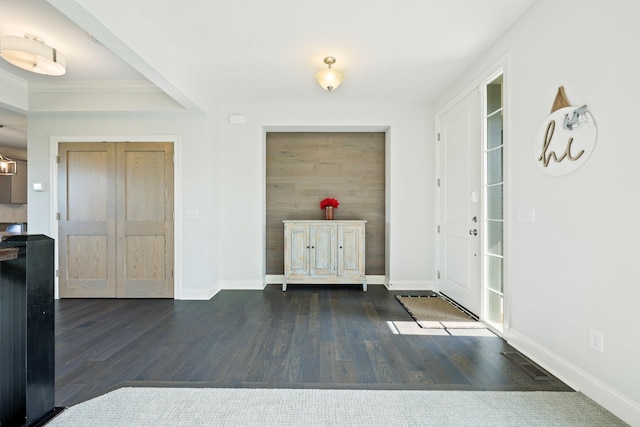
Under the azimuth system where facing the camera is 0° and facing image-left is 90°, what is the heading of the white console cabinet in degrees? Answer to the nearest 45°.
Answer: approximately 0°

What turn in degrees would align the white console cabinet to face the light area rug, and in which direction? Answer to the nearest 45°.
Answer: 0° — it already faces it

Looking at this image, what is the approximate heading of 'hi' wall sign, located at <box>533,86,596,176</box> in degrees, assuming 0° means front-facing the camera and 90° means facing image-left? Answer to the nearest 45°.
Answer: approximately 45°

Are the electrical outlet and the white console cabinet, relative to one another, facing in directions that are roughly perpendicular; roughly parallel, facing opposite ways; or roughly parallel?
roughly perpendicular

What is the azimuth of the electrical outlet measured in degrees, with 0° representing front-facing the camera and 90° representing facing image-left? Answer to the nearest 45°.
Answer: approximately 45°

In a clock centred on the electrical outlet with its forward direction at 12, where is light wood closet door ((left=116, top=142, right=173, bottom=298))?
The light wood closet door is roughly at 1 o'clock from the electrical outlet.

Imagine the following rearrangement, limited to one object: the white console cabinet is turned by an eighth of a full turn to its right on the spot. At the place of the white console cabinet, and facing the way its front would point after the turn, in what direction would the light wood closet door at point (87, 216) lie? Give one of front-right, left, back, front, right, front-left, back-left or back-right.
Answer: front-right

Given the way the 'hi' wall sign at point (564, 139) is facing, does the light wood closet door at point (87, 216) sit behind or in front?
in front

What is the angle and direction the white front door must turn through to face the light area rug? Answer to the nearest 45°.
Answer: approximately 45° to its left

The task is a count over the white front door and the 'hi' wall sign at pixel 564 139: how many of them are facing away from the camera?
0

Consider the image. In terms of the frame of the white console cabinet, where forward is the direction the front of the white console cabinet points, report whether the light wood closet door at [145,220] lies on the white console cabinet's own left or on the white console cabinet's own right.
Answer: on the white console cabinet's own right

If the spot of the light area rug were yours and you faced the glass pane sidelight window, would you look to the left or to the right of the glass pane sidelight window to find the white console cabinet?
left
